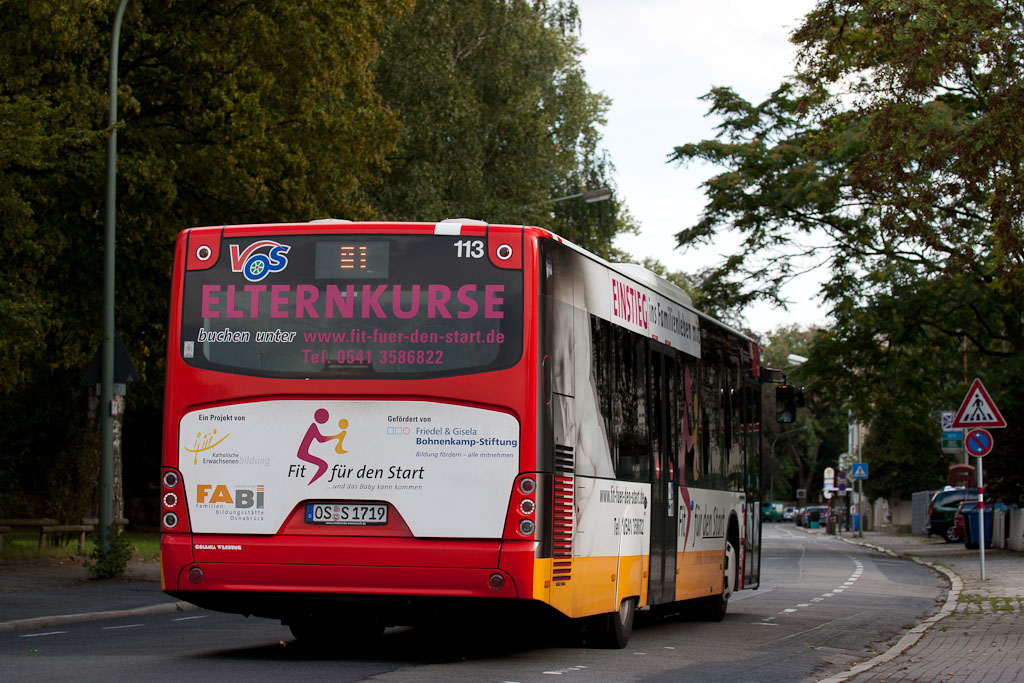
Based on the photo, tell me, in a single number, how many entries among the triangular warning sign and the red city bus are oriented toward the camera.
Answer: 1

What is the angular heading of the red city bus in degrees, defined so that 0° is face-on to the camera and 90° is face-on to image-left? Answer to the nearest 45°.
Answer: approximately 225°

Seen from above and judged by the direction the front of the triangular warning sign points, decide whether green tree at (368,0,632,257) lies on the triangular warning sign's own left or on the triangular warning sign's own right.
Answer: on the triangular warning sign's own right

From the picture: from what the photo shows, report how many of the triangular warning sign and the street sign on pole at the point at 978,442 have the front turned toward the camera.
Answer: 2

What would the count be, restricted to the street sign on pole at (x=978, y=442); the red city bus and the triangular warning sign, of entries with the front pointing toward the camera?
2

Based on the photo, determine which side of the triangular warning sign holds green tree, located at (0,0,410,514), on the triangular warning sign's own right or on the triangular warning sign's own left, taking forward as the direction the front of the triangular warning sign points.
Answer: on the triangular warning sign's own right

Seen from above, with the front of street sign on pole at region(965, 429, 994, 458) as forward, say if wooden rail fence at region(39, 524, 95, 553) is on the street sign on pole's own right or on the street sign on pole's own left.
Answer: on the street sign on pole's own right

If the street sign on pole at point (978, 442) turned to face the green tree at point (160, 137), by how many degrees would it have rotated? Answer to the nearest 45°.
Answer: approximately 45° to its right

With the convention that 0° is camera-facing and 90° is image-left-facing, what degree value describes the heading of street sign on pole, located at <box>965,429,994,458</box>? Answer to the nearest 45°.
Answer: approximately 0°

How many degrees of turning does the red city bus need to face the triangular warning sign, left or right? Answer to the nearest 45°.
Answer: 0° — it already faces it

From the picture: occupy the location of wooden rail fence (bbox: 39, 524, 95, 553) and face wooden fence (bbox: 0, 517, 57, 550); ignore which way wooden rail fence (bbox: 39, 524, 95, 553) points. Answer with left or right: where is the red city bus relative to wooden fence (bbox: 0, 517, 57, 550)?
left
